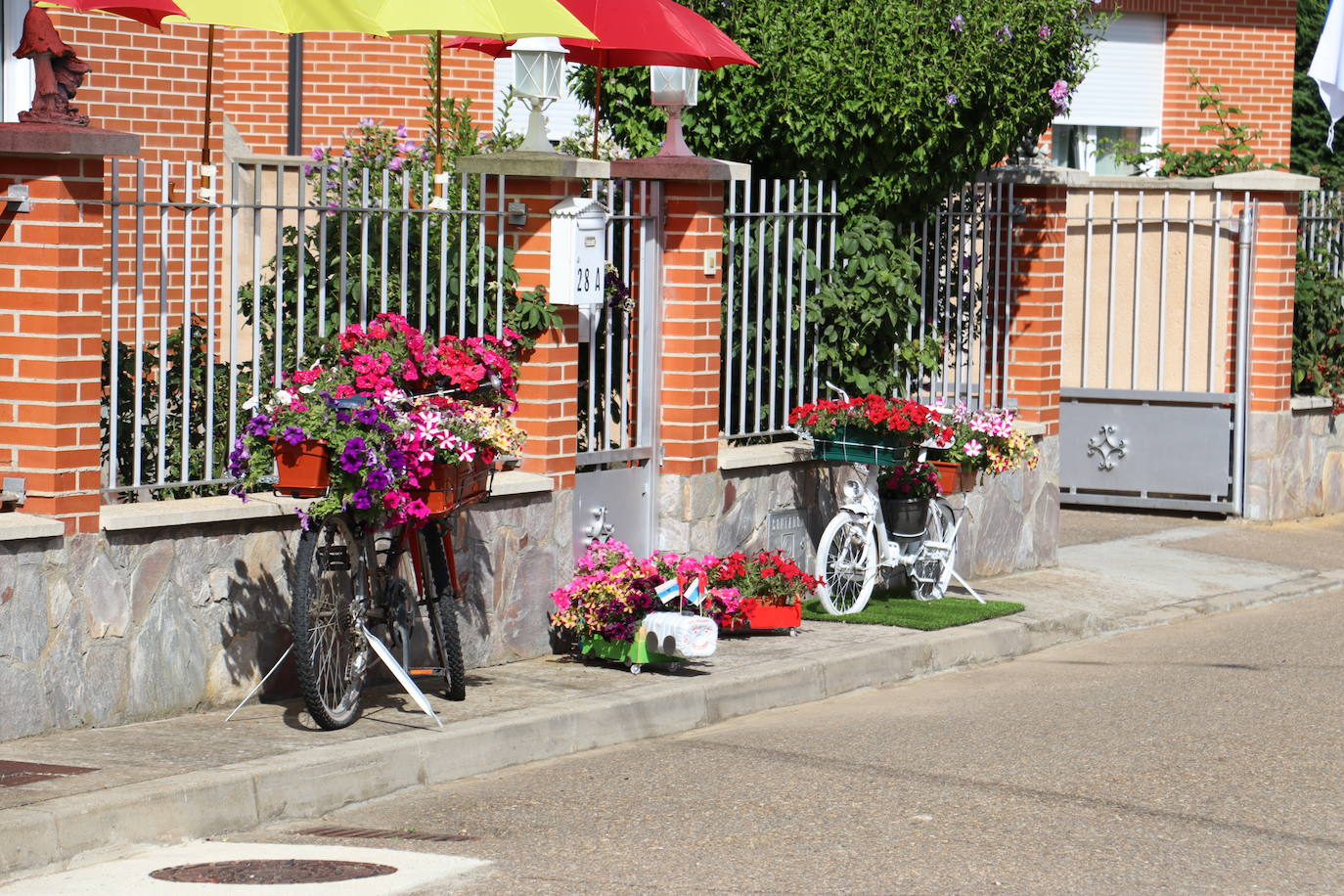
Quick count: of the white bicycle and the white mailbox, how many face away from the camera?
0

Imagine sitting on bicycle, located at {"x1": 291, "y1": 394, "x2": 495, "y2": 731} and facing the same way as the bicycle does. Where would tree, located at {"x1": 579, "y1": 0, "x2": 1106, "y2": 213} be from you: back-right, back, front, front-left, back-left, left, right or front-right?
front

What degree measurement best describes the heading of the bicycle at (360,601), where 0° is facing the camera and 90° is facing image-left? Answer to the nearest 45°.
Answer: approximately 225°

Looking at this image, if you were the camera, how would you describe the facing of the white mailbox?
facing the viewer and to the right of the viewer

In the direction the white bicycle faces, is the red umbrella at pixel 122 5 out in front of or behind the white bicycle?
in front

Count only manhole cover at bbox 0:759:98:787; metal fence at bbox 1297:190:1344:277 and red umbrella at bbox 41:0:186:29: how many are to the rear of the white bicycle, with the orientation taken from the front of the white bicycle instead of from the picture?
1

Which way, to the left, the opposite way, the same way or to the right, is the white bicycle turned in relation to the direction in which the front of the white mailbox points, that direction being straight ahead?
to the right

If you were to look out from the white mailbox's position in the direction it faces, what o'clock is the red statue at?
The red statue is roughly at 3 o'clock from the white mailbox.

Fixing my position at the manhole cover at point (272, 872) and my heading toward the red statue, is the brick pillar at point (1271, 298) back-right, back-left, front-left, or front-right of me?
front-right

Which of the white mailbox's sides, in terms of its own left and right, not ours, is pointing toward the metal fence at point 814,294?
left

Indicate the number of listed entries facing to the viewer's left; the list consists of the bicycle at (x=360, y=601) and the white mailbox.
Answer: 0

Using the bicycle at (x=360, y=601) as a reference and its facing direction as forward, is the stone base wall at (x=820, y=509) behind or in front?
in front

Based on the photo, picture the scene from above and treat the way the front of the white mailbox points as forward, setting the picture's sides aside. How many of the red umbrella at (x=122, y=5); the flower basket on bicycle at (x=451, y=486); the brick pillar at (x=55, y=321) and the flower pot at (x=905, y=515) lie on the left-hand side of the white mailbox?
1

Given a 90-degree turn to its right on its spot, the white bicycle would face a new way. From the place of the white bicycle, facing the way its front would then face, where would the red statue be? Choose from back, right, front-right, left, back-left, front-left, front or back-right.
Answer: left

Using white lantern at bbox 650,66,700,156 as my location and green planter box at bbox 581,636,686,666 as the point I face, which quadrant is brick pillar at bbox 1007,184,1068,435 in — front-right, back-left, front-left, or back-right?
back-left
